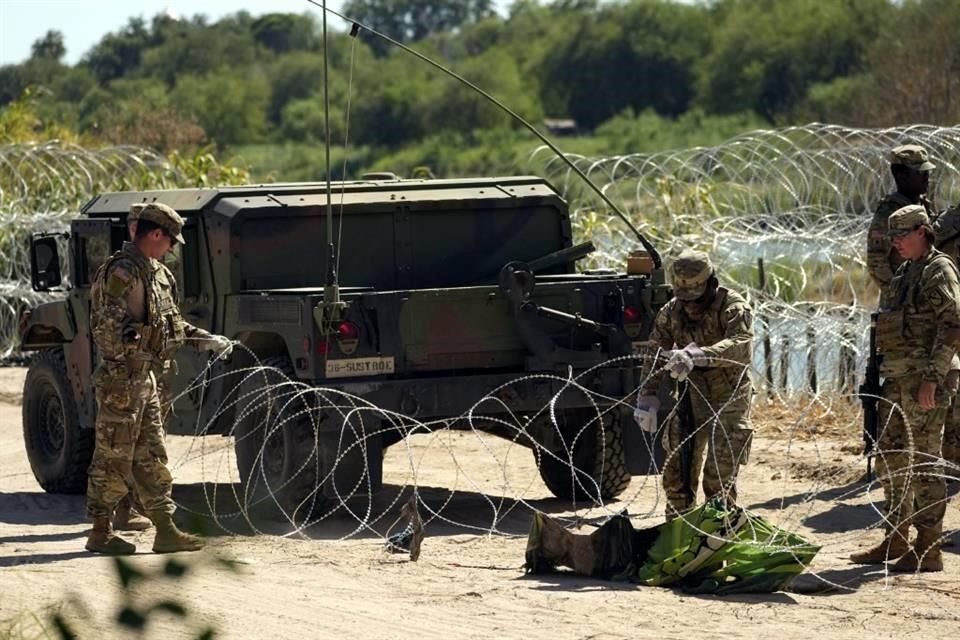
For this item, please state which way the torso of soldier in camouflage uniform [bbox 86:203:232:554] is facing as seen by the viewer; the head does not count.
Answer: to the viewer's right

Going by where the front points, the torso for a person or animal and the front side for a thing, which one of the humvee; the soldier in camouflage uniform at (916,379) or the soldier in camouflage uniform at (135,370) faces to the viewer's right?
the soldier in camouflage uniform at (135,370)

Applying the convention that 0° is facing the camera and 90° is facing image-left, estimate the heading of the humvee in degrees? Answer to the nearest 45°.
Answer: approximately 135°

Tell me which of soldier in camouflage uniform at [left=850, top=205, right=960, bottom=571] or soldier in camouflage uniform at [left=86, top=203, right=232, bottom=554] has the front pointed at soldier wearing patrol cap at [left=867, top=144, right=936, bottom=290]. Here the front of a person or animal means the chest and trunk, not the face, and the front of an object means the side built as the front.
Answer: soldier in camouflage uniform at [left=86, top=203, right=232, bottom=554]

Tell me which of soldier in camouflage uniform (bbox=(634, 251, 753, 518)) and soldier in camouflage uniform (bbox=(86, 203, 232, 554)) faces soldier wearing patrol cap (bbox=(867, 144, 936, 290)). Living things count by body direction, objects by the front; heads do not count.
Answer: soldier in camouflage uniform (bbox=(86, 203, 232, 554))

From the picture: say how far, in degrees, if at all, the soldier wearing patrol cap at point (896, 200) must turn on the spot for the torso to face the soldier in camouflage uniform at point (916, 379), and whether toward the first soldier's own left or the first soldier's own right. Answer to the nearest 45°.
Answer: approximately 45° to the first soldier's own right

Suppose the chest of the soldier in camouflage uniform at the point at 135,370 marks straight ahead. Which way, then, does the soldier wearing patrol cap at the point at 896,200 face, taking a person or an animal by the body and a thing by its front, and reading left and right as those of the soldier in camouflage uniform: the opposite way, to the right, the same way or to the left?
to the right

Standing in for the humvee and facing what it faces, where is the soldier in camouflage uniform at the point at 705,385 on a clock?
The soldier in camouflage uniform is roughly at 6 o'clock from the humvee.

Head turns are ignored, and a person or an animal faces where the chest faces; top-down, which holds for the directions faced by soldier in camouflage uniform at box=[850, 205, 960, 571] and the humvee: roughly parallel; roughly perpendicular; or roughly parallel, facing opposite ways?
roughly perpendicular

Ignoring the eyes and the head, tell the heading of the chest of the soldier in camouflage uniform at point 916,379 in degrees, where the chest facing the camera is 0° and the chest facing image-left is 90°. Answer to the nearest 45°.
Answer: approximately 45°

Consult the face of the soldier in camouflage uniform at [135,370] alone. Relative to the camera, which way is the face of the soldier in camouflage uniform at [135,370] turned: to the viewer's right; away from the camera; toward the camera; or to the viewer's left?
to the viewer's right

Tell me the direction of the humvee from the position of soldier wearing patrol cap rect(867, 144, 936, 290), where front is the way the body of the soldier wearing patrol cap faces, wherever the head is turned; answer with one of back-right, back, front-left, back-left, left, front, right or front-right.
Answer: back-right

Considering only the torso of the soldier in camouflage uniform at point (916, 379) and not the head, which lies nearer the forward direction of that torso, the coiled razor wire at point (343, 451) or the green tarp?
the green tarp

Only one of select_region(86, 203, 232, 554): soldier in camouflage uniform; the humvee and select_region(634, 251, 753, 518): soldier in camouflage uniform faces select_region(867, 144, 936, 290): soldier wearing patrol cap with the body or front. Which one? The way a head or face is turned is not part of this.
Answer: select_region(86, 203, 232, 554): soldier in camouflage uniform
